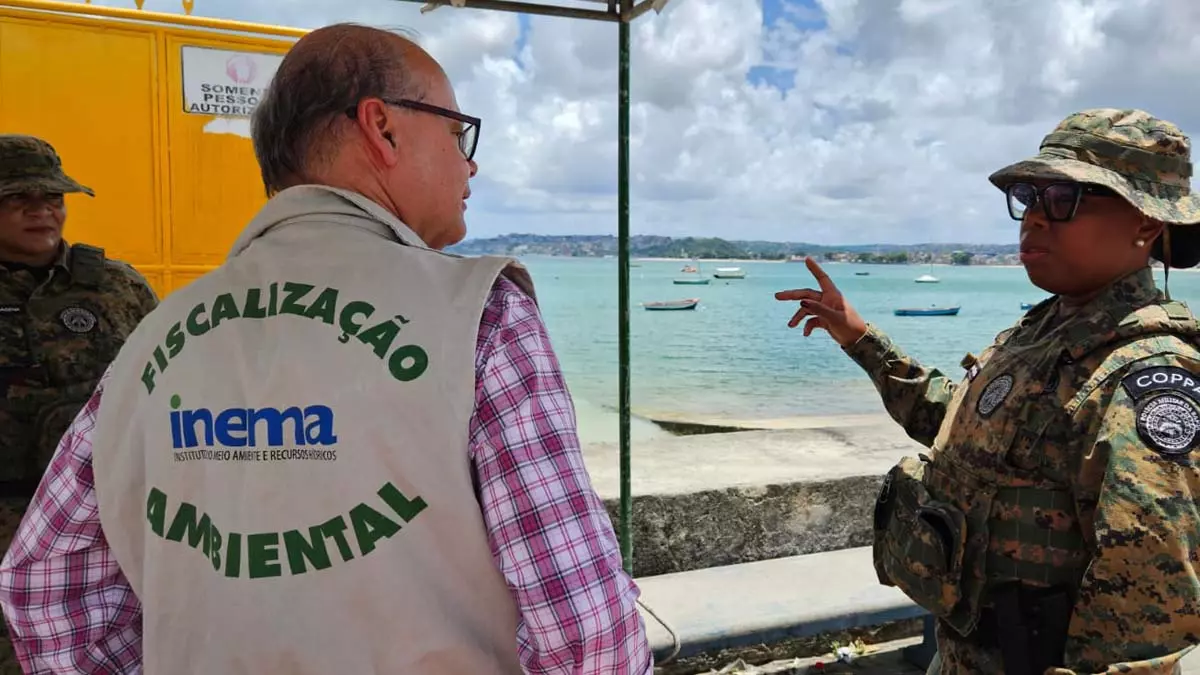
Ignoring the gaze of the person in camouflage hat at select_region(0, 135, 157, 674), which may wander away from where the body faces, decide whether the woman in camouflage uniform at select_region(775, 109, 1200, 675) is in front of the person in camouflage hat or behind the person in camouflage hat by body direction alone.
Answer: in front

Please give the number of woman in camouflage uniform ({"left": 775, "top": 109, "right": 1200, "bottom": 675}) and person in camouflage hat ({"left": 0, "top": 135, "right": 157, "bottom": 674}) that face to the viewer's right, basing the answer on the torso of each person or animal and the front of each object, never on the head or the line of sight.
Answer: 0

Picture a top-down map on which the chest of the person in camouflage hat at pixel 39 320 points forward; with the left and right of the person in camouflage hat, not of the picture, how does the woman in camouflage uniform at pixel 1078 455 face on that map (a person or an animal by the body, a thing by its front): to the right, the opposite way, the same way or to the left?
to the right

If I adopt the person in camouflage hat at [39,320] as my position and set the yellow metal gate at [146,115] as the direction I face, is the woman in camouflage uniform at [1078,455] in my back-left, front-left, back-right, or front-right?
back-right

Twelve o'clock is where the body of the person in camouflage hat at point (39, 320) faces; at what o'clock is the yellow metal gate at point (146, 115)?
The yellow metal gate is roughly at 7 o'clock from the person in camouflage hat.

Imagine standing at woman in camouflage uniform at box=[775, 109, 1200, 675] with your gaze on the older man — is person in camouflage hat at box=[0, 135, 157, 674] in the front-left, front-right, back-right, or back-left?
front-right

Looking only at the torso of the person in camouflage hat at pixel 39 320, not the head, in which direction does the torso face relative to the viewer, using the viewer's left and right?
facing the viewer

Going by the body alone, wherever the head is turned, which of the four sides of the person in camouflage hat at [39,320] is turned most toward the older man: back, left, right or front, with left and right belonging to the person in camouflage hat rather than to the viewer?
front

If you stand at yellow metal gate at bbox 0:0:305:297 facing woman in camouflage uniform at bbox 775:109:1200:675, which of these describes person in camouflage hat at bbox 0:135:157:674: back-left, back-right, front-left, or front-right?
front-right

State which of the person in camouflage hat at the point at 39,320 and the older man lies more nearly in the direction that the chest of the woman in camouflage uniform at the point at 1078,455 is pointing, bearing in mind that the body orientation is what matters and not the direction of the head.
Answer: the older man

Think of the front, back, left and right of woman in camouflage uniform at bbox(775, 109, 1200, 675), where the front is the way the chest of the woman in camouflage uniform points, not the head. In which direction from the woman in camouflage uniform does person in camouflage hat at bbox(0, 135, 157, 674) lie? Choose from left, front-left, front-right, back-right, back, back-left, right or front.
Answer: front-right

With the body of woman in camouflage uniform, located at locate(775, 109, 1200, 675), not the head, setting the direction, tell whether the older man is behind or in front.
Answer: in front

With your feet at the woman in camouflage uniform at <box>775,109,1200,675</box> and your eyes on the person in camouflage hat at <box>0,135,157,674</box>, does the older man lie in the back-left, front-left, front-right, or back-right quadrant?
front-left

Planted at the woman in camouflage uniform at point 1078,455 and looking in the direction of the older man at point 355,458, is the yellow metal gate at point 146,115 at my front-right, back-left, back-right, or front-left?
front-right

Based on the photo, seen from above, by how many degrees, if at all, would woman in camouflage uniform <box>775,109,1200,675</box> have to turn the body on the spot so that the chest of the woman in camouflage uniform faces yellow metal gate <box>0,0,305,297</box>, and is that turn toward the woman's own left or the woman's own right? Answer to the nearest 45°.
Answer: approximately 45° to the woman's own right

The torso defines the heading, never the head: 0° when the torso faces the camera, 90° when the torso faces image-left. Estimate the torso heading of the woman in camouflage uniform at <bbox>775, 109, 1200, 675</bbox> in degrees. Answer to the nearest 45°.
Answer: approximately 45°
